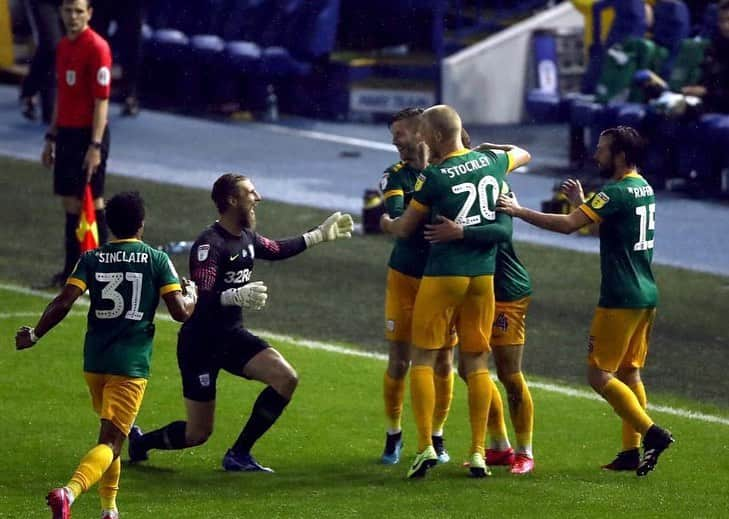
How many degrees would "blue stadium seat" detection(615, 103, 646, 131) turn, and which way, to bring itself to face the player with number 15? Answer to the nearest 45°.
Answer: approximately 45° to its left

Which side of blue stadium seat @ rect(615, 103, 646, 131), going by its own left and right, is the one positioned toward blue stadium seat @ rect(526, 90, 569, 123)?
right

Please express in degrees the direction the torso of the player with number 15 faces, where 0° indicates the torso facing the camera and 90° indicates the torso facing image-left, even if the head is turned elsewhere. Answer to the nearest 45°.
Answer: approximately 90°

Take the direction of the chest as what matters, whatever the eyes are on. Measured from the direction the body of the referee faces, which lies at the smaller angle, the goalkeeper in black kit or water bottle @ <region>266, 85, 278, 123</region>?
the goalkeeper in black kit

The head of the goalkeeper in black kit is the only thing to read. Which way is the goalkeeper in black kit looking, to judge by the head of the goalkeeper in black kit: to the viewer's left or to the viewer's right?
to the viewer's right

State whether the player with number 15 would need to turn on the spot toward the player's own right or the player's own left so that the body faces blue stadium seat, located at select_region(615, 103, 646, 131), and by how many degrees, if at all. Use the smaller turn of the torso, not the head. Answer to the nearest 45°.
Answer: approximately 90° to the player's own right

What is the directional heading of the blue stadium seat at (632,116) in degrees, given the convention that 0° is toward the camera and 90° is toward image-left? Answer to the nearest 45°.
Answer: approximately 45°

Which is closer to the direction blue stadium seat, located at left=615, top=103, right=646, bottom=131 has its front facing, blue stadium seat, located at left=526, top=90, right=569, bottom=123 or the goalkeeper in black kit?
the goalkeeper in black kit

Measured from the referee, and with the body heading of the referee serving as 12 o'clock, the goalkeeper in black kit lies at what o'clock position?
The goalkeeper in black kit is roughly at 10 o'clock from the referee.

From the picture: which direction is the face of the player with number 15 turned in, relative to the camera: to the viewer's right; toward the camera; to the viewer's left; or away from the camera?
to the viewer's left

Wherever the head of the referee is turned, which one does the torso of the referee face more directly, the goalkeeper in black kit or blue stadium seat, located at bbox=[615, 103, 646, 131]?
the goalkeeper in black kit
